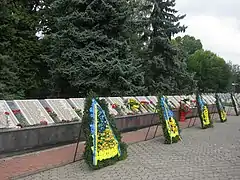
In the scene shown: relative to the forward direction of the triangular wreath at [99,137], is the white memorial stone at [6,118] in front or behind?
behind

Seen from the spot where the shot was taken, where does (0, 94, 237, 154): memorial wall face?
facing the viewer and to the right of the viewer

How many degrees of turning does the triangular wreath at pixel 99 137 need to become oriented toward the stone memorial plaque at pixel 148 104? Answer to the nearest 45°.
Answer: approximately 135° to its left

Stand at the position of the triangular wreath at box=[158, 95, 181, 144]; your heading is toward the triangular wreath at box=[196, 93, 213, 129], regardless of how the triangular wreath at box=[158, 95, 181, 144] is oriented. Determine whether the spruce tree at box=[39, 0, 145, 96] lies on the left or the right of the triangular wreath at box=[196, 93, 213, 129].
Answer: left

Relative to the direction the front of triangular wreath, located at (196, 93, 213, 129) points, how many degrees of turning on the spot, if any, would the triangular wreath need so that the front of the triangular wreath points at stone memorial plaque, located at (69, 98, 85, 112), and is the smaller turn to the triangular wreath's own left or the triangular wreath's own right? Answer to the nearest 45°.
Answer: approximately 90° to the triangular wreath's own right

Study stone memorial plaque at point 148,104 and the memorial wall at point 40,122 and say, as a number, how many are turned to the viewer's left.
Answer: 0

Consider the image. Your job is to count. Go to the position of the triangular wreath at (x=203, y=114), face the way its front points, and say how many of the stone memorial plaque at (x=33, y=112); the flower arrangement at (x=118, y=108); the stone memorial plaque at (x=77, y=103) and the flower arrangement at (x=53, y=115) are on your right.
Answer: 4

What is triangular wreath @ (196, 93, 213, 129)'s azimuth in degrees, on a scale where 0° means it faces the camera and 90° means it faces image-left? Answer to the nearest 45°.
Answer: approximately 315°

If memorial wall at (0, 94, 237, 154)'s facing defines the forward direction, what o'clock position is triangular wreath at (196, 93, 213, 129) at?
The triangular wreath is roughly at 9 o'clock from the memorial wall.

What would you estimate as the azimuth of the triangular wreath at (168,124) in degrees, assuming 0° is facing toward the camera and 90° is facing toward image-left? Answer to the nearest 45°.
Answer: approximately 315°

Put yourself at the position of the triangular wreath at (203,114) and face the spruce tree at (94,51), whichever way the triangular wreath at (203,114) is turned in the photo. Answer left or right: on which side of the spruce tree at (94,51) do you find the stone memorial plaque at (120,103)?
left

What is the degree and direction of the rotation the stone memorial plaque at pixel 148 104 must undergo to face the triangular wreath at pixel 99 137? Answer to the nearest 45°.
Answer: approximately 45° to its right
